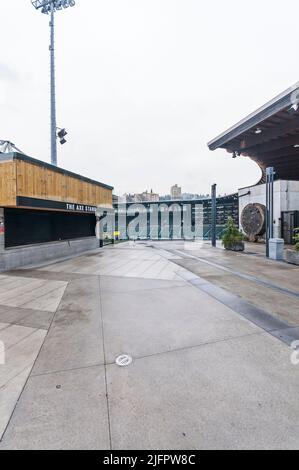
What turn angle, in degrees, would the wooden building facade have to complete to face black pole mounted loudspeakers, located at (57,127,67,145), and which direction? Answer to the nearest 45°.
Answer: approximately 135° to its left

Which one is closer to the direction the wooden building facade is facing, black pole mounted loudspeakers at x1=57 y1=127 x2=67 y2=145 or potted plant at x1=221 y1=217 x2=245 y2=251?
the potted plant

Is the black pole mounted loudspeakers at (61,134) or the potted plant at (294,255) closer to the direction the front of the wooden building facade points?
the potted plant

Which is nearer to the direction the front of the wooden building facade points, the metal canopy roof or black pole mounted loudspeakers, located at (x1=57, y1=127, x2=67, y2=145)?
the metal canopy roof

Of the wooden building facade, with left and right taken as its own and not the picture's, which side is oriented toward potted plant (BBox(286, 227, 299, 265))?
front

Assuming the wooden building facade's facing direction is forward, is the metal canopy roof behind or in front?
in front

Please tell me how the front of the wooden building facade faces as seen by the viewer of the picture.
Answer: facing the viewer and to the right of the viewer

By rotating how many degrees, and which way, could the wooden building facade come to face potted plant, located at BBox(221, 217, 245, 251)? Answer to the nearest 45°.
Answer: approximately 45° to its left
